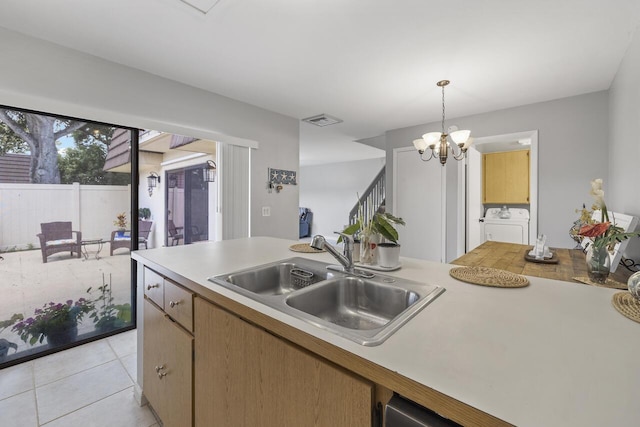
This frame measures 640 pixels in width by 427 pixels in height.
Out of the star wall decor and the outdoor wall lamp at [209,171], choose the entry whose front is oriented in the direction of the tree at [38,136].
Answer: the outdoor wall lamp

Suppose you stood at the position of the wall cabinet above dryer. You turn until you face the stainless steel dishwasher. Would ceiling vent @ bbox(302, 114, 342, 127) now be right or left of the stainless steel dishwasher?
right

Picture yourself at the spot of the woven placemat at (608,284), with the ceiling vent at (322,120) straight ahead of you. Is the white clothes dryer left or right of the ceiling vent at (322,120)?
right

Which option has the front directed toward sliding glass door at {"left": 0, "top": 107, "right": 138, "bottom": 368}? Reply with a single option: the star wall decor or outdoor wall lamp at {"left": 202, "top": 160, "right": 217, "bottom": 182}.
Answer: the outdoor wall lamp

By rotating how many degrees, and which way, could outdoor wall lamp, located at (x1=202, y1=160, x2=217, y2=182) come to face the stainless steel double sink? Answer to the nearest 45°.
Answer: approximately 45° to its left

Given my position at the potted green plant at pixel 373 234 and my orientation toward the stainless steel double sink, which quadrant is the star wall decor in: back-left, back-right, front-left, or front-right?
back-right

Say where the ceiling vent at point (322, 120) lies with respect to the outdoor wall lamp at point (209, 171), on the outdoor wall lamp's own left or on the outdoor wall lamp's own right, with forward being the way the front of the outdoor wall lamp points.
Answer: on the outdoor wall lamp's own left

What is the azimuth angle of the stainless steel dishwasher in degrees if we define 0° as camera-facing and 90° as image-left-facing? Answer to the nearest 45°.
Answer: approximately 45°

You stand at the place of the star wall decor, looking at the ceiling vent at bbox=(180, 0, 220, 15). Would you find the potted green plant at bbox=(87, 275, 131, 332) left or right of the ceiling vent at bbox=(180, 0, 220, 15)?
right

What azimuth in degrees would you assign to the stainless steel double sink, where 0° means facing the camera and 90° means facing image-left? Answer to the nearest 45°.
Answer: approximately 45°

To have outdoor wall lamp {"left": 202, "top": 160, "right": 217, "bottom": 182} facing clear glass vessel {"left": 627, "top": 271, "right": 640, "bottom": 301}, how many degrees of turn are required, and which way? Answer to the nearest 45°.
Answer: approximately 45° to its left

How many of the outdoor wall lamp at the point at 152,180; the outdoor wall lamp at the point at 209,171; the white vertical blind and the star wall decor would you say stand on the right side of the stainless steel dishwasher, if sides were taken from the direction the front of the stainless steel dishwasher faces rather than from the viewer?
4
